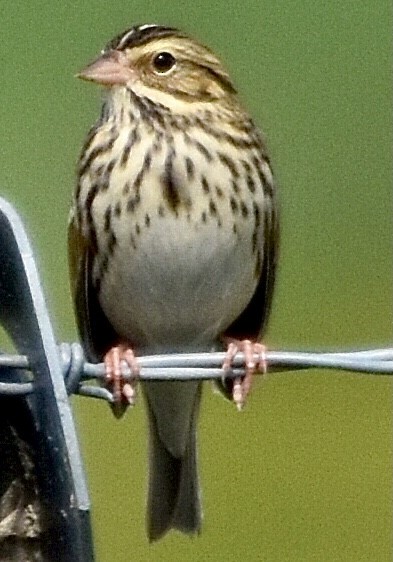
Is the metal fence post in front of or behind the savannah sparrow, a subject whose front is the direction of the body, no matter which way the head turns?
in front

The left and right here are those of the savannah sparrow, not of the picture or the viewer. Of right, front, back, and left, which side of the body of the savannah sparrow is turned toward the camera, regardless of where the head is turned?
front
